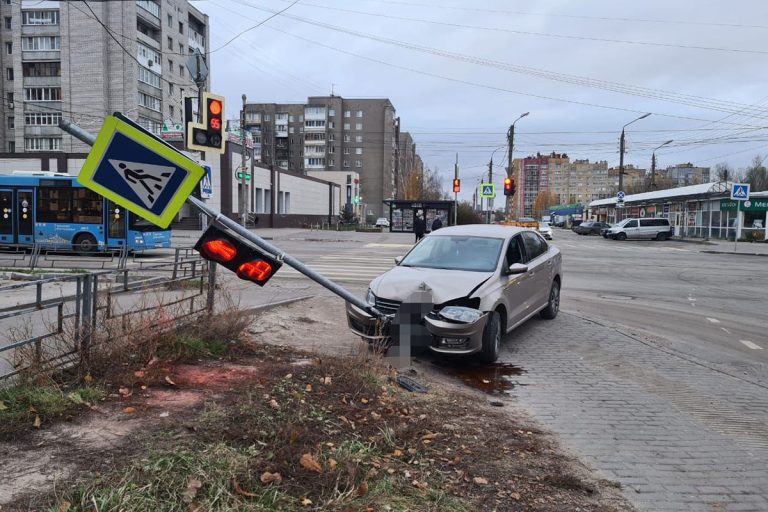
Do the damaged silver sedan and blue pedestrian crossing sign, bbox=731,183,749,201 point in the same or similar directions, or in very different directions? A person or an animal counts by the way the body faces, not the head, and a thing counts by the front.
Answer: same or similar directions

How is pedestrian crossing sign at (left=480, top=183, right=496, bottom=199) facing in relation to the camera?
toward the camera

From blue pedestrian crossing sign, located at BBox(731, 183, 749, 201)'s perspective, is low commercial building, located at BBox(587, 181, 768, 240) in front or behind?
behind

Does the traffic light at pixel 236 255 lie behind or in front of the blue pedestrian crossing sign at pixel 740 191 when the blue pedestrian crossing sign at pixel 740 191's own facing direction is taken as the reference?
in front

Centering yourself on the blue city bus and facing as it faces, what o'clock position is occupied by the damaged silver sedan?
The damaged silver sedan is roughly at 1 o'clock from the blue city bus.

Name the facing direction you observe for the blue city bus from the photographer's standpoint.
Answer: facing the viewer and to the right of the viewer

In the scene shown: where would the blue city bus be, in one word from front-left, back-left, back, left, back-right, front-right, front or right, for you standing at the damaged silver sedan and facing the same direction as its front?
right

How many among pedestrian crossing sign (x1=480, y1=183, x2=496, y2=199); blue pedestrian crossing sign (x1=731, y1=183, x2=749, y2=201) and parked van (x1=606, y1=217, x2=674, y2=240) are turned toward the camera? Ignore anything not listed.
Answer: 2

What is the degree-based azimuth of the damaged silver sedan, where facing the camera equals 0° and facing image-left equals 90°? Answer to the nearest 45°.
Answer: approximately 45°

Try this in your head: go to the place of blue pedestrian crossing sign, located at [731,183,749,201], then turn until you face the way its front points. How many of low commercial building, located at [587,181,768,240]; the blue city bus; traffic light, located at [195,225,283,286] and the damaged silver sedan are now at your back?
1

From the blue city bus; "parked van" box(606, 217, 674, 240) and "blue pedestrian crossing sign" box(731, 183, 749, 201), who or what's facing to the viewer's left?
the parked van

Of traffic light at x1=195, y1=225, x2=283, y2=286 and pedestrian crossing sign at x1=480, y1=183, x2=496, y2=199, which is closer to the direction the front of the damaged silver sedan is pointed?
the traffic light

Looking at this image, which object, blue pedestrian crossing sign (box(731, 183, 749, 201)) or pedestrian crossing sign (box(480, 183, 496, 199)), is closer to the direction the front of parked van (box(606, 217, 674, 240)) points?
the pedestrian crossing sign

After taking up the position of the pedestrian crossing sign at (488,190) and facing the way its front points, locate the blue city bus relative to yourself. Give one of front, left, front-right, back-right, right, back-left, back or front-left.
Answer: front-right

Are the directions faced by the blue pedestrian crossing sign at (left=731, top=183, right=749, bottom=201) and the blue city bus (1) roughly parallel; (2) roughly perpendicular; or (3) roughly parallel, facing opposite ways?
roughly perpendicular

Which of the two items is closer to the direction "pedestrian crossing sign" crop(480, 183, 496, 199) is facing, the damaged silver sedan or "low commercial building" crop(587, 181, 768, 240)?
the damaged silver sedan

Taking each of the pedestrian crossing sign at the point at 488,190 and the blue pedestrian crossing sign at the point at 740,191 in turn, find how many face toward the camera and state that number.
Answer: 2

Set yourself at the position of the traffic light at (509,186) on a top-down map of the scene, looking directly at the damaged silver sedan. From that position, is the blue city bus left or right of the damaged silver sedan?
right

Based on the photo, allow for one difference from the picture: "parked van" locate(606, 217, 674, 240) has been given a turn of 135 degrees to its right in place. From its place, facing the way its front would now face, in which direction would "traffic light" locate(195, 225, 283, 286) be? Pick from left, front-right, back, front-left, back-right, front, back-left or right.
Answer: back-right

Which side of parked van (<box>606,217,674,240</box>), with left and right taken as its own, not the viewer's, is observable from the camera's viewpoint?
left

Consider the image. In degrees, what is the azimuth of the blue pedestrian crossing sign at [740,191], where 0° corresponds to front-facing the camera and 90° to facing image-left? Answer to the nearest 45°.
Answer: approximately 0°

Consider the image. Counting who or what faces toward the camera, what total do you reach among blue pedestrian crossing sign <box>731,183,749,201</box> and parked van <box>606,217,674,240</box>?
1

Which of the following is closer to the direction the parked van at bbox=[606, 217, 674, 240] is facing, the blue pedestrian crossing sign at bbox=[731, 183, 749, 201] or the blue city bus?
the blue city bus

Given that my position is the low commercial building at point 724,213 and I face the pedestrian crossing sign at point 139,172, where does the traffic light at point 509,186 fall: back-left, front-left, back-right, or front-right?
front-right

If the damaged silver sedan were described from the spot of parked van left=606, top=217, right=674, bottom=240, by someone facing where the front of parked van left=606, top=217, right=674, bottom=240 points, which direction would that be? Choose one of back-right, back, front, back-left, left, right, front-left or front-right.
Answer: left
